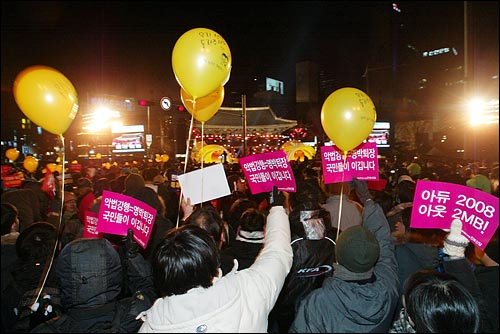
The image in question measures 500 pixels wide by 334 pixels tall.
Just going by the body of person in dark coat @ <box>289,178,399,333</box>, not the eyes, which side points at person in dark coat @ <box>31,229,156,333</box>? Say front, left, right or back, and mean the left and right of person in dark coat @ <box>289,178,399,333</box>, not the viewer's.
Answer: left

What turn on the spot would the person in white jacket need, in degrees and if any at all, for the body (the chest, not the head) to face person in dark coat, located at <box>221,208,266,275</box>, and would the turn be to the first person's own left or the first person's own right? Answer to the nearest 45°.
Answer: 0° — they already face them

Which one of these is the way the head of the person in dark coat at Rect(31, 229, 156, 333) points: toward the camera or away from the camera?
away from the camera

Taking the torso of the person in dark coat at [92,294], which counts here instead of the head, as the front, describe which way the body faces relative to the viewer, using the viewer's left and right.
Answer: facing away from the viewer

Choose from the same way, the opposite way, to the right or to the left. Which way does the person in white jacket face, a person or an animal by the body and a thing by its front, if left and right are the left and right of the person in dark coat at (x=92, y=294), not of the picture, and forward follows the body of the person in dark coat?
the same way

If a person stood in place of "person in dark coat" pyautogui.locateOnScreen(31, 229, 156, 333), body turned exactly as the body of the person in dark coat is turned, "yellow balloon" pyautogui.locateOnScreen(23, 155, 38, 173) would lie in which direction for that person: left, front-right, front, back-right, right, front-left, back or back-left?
front

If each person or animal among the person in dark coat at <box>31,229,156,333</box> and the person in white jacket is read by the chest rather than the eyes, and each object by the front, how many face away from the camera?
2

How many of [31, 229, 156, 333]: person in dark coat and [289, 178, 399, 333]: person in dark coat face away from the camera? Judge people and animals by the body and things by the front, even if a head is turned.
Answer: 2

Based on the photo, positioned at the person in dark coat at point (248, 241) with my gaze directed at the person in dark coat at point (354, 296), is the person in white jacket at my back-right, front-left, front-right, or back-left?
front-right

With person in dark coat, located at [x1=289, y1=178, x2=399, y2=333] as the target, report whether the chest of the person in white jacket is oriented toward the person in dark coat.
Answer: no

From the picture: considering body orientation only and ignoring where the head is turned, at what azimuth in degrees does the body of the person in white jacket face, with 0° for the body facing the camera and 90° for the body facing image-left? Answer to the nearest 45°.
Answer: approximately 180°

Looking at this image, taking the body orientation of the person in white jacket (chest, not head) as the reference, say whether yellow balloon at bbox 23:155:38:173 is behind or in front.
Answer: in front

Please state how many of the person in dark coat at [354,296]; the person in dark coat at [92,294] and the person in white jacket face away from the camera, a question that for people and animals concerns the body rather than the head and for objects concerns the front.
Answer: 3

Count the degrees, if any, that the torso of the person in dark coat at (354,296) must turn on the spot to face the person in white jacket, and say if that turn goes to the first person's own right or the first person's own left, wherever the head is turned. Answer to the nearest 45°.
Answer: approximately 135° to the first person's own left

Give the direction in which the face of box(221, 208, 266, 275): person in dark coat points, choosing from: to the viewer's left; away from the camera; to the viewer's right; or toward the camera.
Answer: away from the camera

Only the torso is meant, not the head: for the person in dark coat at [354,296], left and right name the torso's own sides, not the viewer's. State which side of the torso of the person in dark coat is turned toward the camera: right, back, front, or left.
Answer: back
